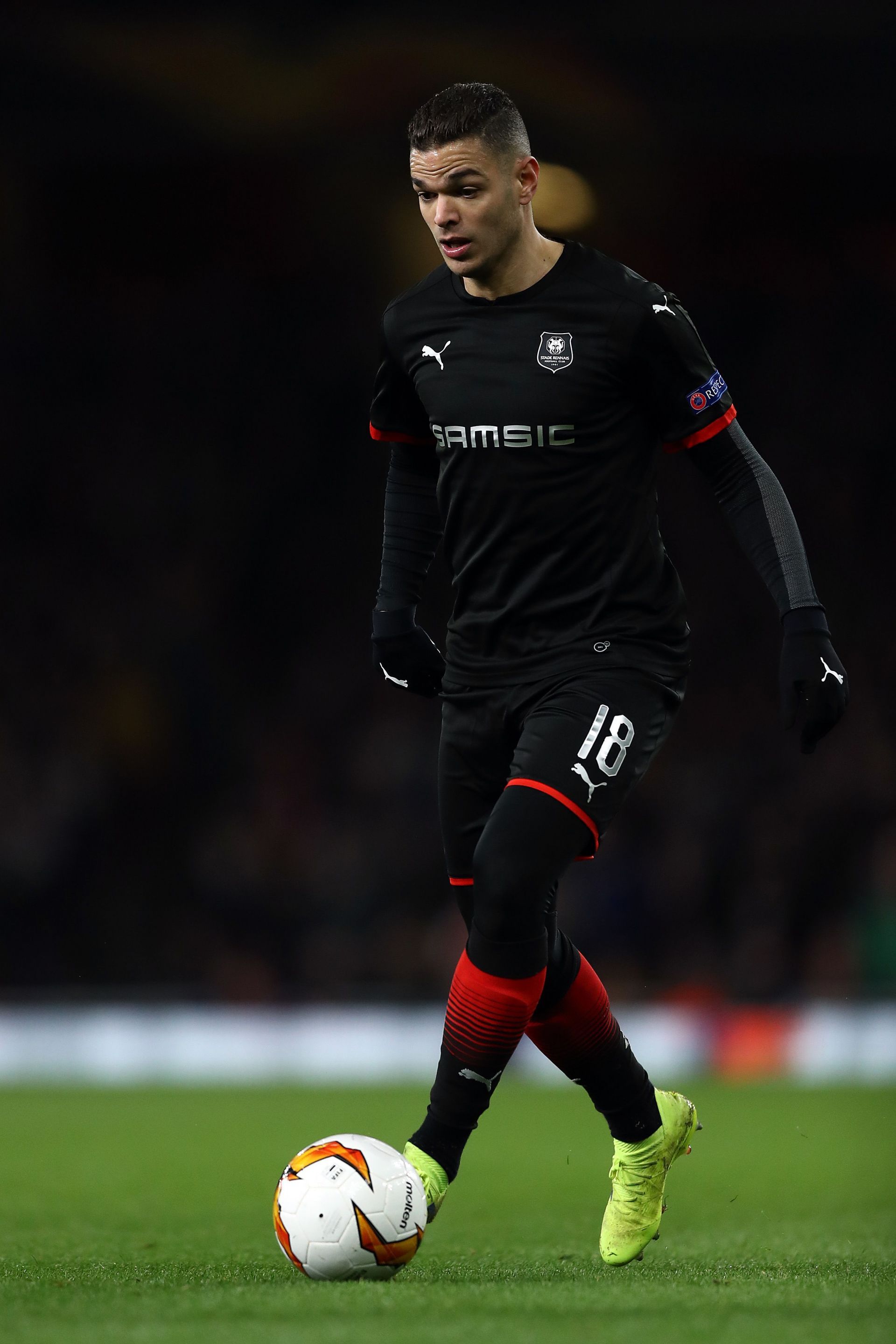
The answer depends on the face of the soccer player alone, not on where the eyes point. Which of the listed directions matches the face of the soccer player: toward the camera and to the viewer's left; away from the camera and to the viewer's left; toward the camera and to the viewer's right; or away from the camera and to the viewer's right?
toward the camera and to the viewer's left

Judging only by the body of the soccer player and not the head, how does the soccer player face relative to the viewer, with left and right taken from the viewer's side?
facing the viewer and to the left of the viewer
